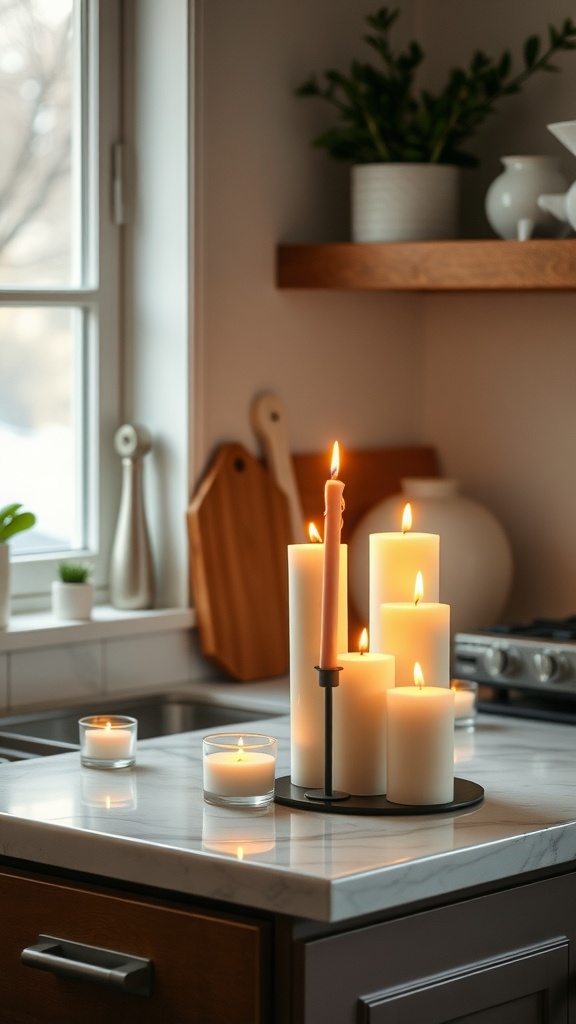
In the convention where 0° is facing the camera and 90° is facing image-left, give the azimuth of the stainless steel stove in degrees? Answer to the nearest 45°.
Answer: approximately 45°
